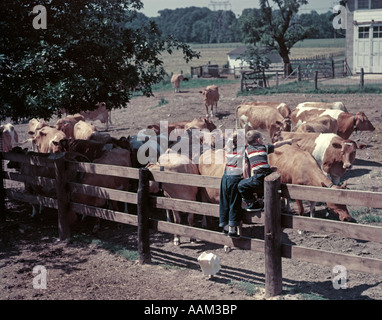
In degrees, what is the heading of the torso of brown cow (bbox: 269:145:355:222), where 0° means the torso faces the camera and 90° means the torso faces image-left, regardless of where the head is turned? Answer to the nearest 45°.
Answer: approximately 270°

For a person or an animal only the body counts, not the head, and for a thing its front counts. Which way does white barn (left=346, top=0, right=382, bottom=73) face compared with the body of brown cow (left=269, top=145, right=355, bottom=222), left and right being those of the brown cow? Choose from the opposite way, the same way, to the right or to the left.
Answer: to the right

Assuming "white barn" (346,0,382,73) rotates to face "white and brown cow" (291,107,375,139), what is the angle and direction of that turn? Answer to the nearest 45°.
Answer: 0° — it already faces it

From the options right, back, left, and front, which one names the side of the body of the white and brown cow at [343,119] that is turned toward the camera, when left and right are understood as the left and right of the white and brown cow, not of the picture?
right

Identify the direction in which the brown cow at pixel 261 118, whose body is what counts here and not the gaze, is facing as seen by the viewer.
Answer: to the viewer's right
